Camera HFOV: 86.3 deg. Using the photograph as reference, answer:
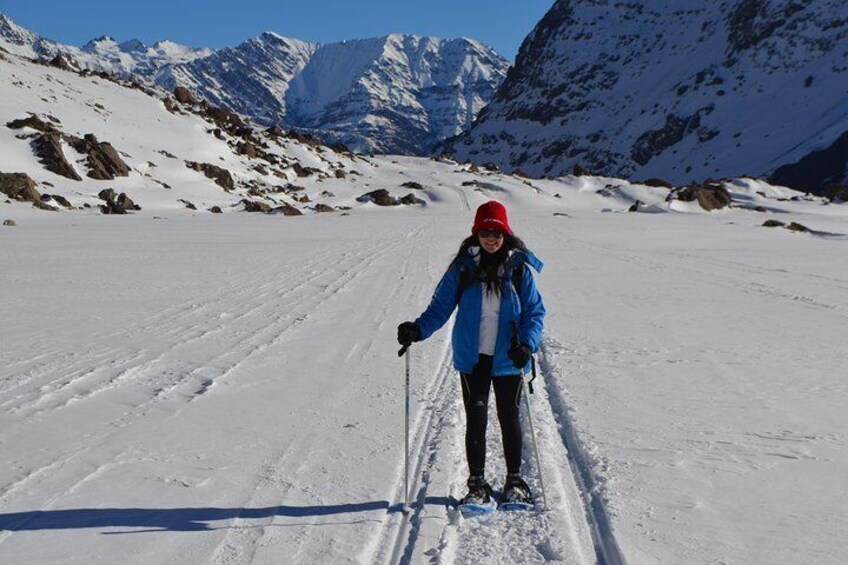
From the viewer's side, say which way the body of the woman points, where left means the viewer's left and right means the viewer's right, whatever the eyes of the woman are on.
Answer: facing the viewer

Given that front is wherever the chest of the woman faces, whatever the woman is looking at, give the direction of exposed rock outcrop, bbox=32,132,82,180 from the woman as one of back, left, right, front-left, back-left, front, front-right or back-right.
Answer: back-right

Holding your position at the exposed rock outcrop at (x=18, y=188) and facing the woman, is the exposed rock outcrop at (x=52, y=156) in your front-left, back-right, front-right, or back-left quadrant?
back-left

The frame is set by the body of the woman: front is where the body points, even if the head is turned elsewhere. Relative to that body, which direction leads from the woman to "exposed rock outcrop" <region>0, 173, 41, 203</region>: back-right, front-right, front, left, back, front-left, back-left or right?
back-right
